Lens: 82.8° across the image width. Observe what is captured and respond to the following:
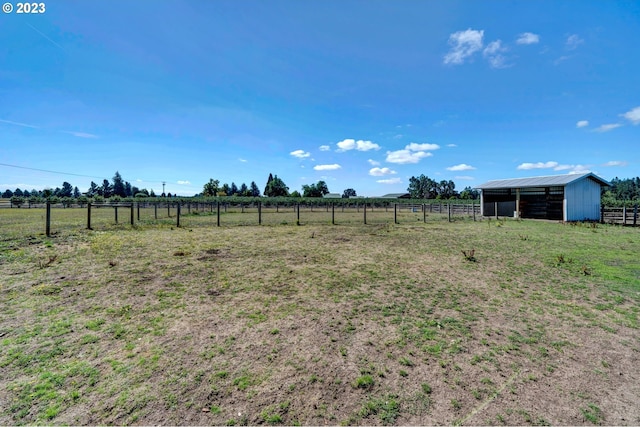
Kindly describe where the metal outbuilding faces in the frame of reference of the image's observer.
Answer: facing the viewer and to the left of the viewer
